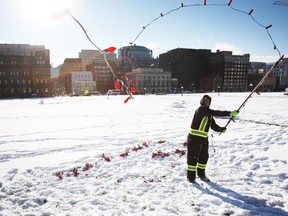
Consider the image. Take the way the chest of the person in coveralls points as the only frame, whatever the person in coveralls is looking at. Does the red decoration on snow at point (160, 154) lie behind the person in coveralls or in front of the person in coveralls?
behind

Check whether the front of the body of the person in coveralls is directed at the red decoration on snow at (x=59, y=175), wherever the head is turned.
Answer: no

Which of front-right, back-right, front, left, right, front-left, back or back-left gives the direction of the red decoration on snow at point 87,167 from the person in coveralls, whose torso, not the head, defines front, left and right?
back-right

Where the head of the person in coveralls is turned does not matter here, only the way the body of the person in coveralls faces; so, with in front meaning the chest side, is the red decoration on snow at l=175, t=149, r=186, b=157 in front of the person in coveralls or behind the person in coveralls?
behind

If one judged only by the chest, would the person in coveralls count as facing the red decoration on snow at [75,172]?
no

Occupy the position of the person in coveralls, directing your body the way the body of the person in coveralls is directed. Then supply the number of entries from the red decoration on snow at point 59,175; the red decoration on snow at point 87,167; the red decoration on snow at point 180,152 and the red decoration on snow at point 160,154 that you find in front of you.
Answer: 0
